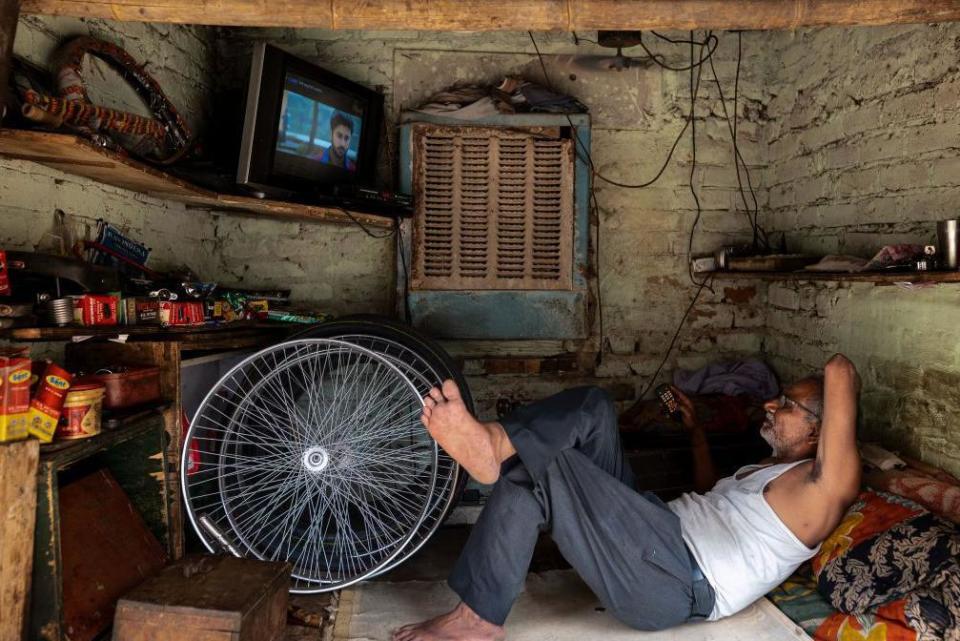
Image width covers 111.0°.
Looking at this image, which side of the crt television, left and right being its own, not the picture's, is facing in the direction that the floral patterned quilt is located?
front

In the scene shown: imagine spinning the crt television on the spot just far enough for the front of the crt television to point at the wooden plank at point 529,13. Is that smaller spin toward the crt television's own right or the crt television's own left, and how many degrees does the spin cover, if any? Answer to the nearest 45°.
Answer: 0° — it already faces it

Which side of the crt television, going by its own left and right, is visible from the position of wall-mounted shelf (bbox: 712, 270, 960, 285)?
front

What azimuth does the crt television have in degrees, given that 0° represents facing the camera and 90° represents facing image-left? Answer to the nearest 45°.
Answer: approximately 315°

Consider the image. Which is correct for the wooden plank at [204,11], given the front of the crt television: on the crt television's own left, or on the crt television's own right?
on the crt television's own right

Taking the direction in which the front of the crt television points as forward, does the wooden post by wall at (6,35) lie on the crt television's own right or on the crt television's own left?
on the crt television's own right

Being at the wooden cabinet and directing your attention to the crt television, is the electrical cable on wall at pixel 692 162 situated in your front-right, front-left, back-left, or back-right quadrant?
front-right

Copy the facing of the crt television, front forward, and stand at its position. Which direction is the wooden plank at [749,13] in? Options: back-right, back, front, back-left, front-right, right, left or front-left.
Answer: front
